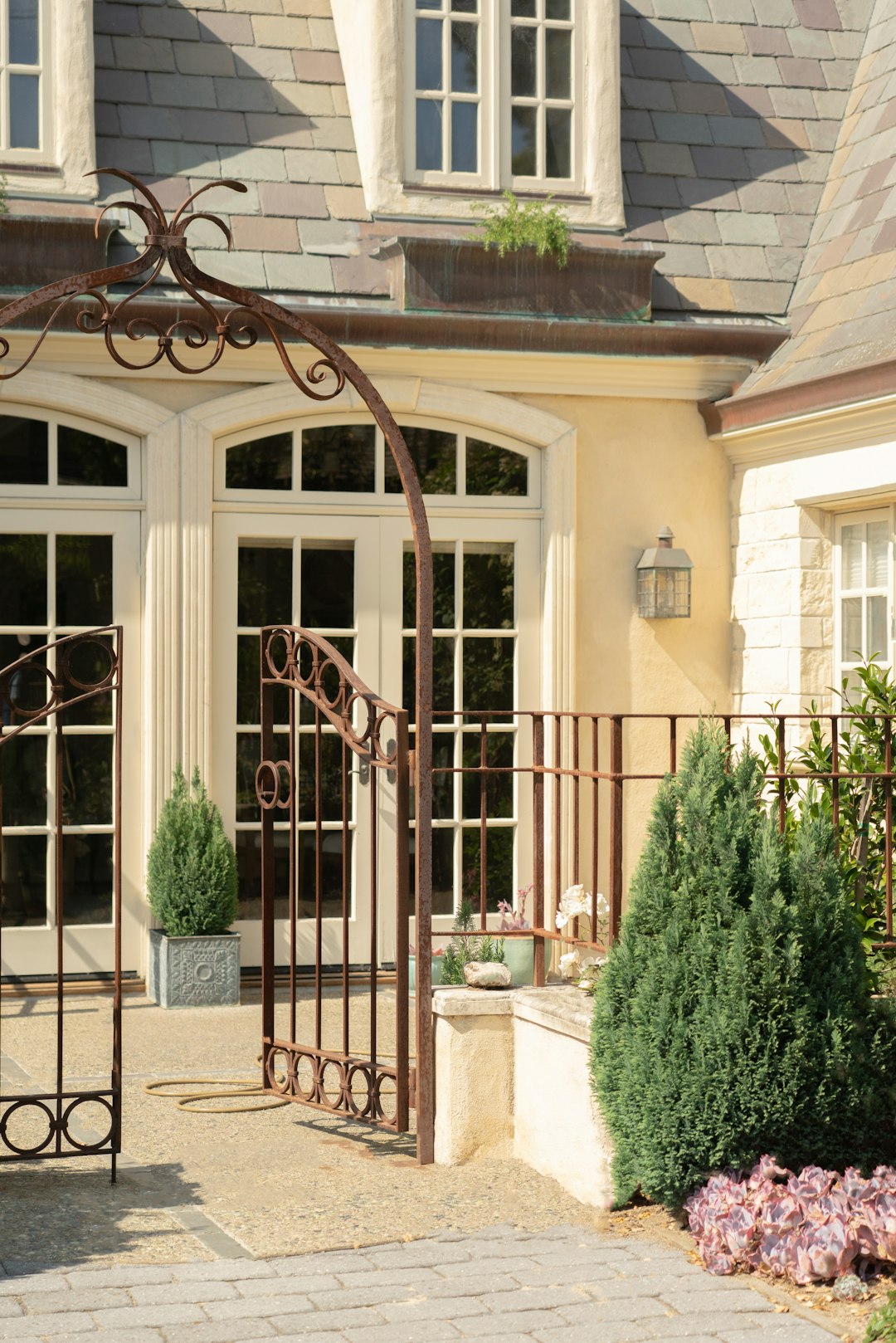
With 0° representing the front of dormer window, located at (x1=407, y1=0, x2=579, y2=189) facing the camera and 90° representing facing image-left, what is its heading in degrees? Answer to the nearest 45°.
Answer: approximately 0°
